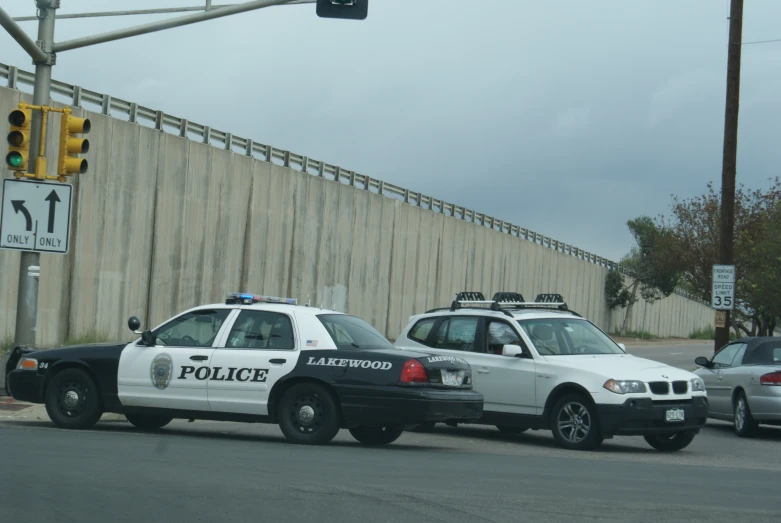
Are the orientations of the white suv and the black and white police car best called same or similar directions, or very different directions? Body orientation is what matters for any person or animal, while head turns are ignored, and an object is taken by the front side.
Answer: very different directions

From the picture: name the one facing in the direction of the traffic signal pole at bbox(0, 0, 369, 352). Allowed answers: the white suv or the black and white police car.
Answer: the black and white police car

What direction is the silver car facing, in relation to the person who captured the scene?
facing away from the viewer and to the left of the viewer

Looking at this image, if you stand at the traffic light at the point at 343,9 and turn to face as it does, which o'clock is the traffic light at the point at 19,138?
the traffic light at the point at 19,138 is roughly at 3 o'clock from the traffic light at the point at 343,9.

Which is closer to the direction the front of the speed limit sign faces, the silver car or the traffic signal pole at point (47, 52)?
the silver car

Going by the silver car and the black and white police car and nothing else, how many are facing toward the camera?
0

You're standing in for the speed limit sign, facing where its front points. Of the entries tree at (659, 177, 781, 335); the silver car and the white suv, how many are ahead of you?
2

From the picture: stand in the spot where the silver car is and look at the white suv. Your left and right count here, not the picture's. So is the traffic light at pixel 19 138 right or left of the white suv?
right

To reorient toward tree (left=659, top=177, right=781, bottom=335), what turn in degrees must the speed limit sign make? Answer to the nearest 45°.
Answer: approximately 180°

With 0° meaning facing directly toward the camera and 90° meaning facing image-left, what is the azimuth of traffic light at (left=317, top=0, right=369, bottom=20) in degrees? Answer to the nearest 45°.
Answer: approximately 0°

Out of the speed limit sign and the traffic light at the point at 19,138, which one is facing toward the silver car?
the speed limit sign
